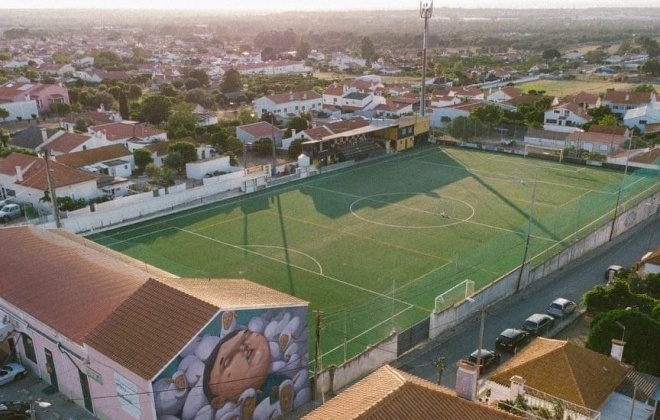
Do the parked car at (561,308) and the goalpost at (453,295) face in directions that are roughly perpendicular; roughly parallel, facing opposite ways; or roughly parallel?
roughly perpendicular

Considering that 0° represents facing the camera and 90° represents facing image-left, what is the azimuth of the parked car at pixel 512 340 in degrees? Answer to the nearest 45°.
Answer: approximately 225°

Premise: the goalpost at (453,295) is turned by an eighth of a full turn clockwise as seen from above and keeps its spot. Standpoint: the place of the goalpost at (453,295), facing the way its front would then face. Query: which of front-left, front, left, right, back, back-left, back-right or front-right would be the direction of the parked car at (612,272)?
front-right

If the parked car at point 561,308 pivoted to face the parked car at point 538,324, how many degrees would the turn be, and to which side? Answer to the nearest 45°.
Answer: approximately 180°

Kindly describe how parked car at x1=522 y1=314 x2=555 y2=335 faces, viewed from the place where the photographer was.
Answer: facing away from the viewer and to the right of the viewer

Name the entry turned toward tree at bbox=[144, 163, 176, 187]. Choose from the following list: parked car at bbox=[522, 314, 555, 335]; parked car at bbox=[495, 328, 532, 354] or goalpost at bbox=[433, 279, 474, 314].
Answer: the goalpost

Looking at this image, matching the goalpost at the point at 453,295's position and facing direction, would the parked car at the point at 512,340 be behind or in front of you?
behind

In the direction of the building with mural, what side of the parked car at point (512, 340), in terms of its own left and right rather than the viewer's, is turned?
back

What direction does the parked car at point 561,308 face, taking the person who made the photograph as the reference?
facing away from the viewer and to the right of the viewer
